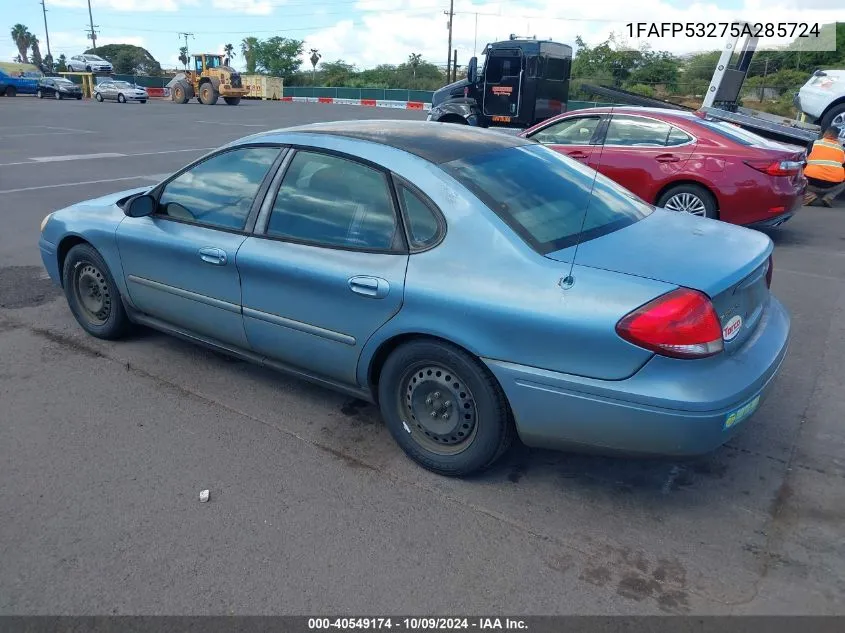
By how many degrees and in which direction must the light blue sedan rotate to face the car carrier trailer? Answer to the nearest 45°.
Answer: approximately 90° to its right

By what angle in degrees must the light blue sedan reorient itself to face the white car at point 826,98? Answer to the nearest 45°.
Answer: approximately 90° to its right

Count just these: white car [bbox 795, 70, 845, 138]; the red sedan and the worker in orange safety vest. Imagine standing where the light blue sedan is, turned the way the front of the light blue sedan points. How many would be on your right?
3

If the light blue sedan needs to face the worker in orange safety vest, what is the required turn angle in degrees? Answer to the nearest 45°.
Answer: approximately 90° to its right

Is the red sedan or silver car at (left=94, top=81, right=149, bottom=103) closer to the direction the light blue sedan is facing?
the silver car

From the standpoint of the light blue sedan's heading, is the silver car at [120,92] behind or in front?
in front

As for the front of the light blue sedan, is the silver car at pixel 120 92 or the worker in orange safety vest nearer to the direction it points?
the silver car

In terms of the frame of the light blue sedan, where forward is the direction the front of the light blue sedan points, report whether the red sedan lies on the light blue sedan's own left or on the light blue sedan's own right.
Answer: on the light blue sedan's own right

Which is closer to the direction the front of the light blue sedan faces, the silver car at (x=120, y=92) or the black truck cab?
the silver car

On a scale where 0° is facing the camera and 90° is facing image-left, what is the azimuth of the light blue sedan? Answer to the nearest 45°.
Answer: approximately 135°

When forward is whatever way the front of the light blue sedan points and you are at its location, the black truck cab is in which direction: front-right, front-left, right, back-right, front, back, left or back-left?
front-right
